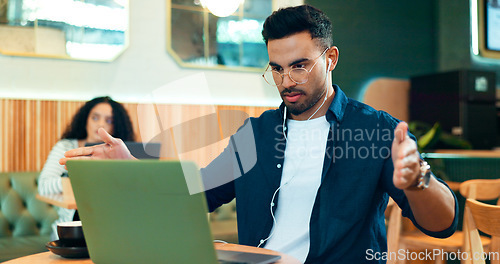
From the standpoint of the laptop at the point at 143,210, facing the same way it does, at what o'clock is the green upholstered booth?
The green upholstered booth is roughly at 10 o'clock from the laptop.

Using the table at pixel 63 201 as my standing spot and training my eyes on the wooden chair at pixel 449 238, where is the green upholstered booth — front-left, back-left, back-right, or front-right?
back-left

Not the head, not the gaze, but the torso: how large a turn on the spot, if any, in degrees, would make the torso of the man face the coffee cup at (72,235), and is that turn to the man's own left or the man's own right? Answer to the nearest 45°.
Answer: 0° — they already face it

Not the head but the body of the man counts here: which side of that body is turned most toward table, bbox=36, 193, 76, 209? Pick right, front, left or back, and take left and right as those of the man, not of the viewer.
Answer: right

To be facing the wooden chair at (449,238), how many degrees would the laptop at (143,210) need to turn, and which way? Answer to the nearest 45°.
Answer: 0° — it already faces it

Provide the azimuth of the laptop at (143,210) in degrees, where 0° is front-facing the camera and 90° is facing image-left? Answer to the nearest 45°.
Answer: approximately 225°

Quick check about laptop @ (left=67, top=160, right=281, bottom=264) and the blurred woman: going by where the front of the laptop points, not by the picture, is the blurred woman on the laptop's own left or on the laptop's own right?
on the laptop's own left

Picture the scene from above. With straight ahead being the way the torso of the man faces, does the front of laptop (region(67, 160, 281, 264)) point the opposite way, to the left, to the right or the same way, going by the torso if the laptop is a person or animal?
the opposite way

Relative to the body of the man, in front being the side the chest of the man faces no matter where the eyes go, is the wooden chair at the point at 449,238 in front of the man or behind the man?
behind
